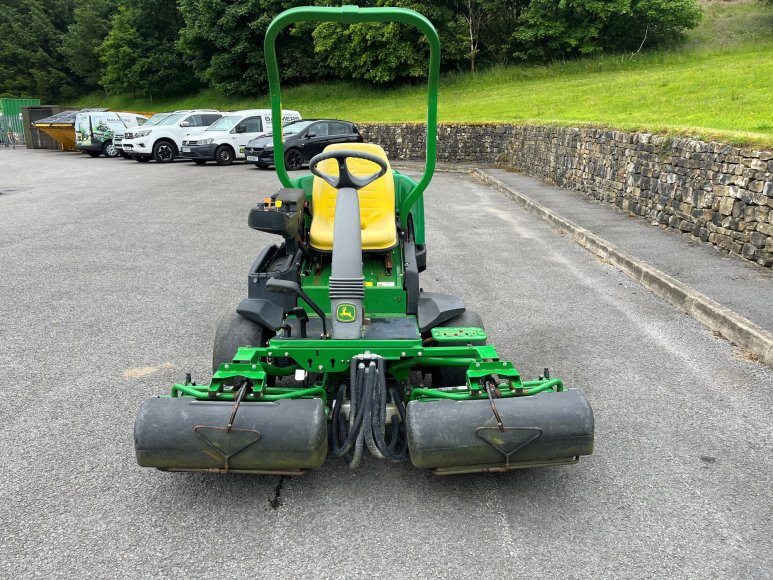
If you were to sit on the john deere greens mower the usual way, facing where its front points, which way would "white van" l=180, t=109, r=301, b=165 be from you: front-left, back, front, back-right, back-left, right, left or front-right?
back

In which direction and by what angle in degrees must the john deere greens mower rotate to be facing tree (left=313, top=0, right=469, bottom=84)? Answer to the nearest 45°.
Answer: approximately 180°

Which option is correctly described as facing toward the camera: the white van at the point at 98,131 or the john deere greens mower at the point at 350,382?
the john deere greens mower

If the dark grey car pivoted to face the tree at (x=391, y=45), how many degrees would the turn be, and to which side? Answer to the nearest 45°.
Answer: approximately 135° to its right

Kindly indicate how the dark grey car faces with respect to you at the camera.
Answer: facing the viewer and to the left of the viewer

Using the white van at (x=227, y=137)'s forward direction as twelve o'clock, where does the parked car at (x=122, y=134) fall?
The parked car is roughly at 3 o'clock from the white van.

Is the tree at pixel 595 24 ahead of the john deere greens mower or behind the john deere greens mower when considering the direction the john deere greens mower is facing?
behind

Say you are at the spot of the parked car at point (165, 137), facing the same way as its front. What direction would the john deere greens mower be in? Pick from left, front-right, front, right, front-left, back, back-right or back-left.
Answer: front-left

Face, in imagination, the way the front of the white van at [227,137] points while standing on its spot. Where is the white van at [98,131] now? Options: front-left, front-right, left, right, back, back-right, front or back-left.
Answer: right

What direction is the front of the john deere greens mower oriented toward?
toward the camera

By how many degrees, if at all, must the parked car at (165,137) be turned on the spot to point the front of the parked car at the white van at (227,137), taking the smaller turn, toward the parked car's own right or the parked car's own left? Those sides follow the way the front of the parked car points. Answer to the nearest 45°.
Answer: approximately 90° to the parked car's own left

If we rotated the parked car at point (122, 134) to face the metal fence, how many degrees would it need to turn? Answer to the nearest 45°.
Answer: approximately 90° to its right

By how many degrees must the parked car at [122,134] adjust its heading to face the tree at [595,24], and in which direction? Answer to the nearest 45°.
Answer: approximately 135° to its left

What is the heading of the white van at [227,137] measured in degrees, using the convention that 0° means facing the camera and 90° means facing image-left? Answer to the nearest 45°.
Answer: approximately 45°

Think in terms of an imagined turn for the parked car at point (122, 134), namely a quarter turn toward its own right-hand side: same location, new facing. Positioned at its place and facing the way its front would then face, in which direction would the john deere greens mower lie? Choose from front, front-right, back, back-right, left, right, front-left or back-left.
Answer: back-left
